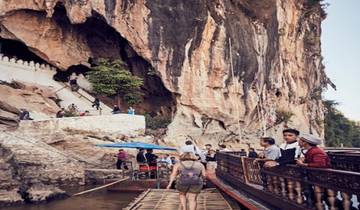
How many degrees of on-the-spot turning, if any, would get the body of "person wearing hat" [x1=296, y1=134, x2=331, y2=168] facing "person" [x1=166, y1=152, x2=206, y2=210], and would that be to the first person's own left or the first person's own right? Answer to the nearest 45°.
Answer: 0° — they already face them

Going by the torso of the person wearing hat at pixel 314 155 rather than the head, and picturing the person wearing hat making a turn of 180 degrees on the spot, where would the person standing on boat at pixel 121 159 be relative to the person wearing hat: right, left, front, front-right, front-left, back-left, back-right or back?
back-left

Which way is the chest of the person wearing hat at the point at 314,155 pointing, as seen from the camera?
to the viewer's left

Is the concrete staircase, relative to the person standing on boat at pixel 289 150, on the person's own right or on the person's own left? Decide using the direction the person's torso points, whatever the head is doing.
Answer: on the person's own right

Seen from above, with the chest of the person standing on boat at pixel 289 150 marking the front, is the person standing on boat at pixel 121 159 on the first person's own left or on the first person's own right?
on the first person's own right

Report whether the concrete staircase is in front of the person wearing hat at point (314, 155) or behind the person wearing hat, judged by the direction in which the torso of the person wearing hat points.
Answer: in front

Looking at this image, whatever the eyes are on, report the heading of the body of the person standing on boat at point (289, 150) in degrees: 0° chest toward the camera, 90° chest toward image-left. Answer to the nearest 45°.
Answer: approximately 45°

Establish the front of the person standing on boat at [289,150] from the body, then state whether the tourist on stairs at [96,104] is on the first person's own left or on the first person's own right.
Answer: on the first person's own right

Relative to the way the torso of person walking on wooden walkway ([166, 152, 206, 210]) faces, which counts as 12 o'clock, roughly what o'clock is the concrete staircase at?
The concrete staircase is roughly at 11 o'clock from the person walking on wooden walkway.

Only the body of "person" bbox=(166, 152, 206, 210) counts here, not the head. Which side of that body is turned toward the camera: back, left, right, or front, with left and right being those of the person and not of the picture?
back

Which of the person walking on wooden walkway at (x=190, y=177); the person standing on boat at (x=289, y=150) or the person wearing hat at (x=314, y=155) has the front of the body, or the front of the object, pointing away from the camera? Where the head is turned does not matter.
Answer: the person walking on wooden walkway at (x=190, y=177)

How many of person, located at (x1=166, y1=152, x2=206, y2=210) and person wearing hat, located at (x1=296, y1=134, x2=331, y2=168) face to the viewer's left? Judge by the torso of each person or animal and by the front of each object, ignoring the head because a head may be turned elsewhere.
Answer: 1
